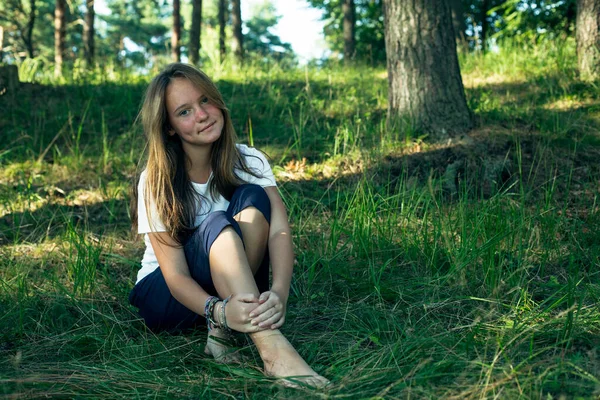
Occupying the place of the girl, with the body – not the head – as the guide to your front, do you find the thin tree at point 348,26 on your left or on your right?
on your left

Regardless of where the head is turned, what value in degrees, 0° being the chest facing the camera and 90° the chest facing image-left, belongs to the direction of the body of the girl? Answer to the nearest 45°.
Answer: approximately 315°

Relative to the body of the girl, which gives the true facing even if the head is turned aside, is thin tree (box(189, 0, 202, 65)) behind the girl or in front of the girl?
behind

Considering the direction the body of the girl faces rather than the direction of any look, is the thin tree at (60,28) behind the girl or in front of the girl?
behind

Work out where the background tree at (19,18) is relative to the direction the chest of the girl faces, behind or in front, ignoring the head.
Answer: behind

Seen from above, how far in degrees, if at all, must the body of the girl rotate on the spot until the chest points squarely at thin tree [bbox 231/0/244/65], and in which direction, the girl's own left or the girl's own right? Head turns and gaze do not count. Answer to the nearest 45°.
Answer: approximately 135° to the girl's own left

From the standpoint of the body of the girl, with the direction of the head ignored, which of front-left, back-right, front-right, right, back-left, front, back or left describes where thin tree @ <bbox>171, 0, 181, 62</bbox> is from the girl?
back-left
